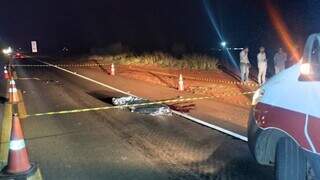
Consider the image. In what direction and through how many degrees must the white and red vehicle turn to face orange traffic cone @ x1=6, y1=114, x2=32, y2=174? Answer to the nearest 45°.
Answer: approximately 45° to its left

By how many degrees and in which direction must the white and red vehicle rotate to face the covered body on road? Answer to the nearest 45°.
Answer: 0° — it already faces it

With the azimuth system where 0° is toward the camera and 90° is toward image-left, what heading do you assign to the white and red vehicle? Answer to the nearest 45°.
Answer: approximately 135°

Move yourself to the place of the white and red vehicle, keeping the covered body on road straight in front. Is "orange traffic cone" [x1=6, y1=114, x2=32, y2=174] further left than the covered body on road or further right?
left
